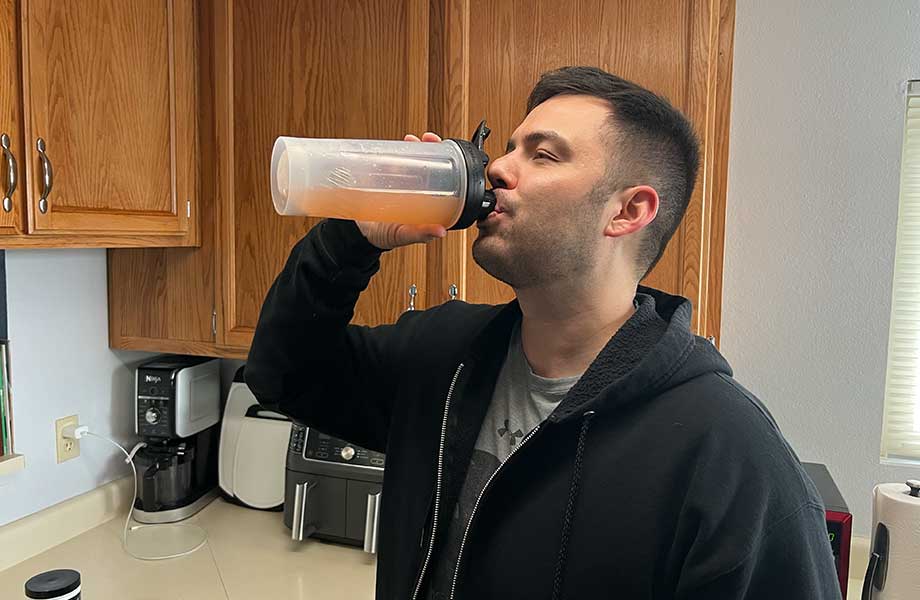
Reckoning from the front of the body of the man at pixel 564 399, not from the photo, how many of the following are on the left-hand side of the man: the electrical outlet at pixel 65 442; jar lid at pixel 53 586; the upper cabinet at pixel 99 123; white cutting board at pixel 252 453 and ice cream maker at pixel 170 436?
0

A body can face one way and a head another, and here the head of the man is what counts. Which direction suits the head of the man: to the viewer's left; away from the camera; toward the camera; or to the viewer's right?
to the viewer's left

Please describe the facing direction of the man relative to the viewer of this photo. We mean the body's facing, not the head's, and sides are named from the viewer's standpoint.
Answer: facing the viewer and to the left of the viewer

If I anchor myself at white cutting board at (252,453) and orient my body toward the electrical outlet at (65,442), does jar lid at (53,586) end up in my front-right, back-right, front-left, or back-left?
front-left

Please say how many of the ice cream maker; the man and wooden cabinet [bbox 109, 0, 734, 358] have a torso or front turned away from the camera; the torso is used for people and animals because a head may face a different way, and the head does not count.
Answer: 0

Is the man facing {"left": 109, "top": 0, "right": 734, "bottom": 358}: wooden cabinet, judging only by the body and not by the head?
no

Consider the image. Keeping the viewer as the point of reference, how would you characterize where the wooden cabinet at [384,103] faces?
facing the viewer

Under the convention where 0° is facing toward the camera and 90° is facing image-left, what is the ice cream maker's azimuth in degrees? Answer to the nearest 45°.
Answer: approximately 45°

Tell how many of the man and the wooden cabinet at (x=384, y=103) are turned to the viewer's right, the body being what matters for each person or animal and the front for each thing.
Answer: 0

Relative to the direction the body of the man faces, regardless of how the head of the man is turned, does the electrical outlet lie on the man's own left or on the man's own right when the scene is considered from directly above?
on the man's own right

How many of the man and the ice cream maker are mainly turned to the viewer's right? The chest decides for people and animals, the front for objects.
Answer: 0

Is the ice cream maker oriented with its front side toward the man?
no

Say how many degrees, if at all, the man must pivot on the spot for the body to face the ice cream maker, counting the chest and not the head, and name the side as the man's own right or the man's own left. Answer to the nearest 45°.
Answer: approximately 90° to the man's own right
